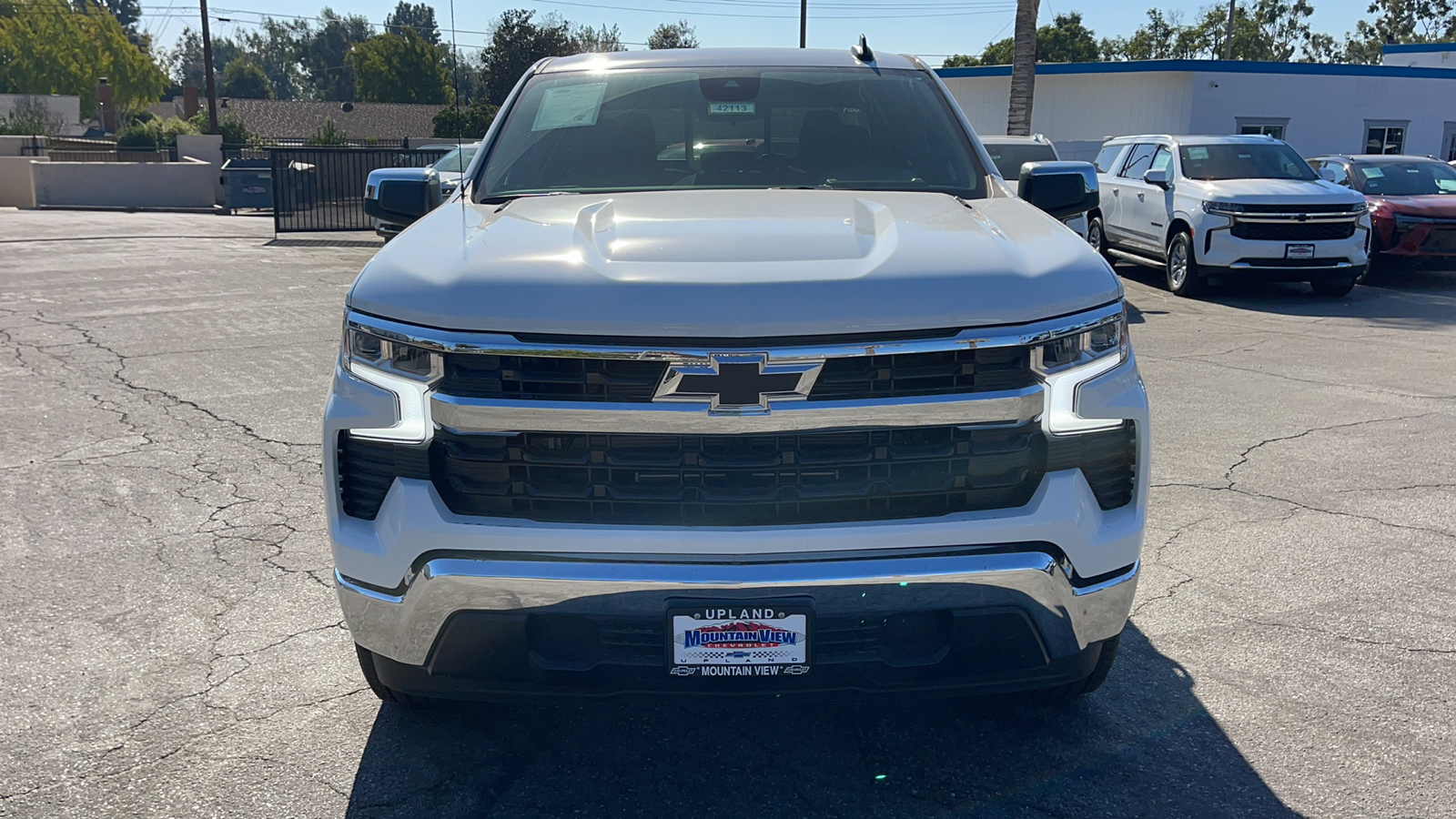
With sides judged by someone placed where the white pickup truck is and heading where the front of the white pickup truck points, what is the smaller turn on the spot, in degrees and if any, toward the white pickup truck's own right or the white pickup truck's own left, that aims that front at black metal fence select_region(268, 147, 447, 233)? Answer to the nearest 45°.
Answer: approximately 180°

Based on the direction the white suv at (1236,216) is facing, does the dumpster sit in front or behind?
behind

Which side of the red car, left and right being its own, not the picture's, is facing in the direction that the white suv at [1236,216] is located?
right

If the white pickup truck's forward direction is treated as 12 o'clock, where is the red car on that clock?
The red car is roughly at 7 o'clock from the white pickup truck.

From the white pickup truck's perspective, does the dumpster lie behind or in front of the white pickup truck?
behind

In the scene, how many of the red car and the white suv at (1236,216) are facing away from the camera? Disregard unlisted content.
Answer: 0

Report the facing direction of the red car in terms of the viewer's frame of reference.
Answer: facing the viewer and to the right of the viewer

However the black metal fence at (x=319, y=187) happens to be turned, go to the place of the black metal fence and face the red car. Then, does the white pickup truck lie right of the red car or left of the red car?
right

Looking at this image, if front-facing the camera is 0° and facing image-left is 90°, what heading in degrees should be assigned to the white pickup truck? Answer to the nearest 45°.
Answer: approximately 0°

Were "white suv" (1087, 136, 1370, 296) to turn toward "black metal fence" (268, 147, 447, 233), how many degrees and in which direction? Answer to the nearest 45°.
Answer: approximately 135° to its right

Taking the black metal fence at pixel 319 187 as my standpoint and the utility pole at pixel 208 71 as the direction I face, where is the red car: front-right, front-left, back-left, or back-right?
back-right
